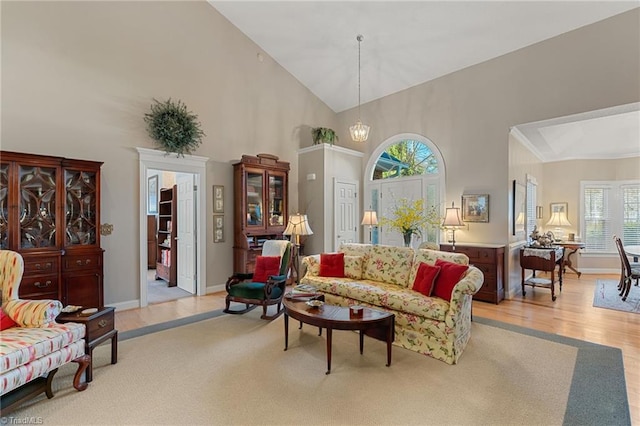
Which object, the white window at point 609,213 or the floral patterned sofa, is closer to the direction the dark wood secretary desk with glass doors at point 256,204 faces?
the floral patterned sofa

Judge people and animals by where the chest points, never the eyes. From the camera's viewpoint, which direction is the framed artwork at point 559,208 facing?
toward the camera

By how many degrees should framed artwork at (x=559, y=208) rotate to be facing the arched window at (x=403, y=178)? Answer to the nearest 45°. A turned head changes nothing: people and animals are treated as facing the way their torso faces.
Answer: approximately 45° to its right

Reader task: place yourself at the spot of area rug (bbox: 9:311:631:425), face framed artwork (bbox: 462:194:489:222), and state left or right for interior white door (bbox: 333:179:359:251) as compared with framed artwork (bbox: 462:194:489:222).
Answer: left

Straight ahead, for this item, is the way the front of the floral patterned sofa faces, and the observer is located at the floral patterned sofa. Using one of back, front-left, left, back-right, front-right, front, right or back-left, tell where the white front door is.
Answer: back-right

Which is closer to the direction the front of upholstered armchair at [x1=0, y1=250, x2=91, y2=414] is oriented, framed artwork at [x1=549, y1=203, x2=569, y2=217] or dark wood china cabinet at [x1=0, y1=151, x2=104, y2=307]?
the framed artwork

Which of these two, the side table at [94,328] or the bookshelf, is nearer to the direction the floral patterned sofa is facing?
the side table

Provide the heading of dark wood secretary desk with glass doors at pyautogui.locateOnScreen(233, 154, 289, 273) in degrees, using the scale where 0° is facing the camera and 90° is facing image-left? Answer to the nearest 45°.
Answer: approximately 315°

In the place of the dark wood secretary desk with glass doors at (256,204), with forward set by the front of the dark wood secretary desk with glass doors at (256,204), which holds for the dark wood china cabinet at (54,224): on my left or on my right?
on my right

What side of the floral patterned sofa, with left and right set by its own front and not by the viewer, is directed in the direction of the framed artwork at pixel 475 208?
back

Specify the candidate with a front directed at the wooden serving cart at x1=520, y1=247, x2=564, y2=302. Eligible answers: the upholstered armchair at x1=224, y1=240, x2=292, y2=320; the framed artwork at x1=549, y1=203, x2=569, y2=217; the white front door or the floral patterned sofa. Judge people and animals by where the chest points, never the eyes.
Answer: the framed artwork

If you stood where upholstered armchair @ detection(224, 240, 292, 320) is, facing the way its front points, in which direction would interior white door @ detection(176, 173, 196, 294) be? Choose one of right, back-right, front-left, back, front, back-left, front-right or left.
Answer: right

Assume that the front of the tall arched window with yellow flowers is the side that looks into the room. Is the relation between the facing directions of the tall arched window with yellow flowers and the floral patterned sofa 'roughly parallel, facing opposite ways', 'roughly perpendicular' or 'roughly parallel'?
roughly parallel

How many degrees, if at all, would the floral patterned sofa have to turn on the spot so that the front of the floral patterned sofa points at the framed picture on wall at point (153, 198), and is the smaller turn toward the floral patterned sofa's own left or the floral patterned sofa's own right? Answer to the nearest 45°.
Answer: approximately 90° to the floral patterned sofa's own right

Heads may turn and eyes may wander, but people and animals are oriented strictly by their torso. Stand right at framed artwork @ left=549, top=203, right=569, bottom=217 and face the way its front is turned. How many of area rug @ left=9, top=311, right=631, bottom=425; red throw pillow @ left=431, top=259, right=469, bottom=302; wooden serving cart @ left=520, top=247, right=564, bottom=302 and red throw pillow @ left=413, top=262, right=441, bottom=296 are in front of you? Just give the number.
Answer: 4

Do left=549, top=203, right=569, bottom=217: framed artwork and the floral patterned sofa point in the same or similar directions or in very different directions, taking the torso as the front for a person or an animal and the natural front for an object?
same or similar directions
